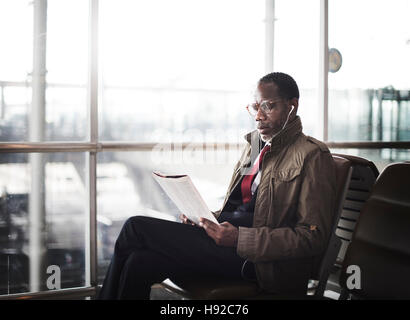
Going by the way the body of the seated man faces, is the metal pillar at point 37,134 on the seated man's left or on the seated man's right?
on the seated man's right

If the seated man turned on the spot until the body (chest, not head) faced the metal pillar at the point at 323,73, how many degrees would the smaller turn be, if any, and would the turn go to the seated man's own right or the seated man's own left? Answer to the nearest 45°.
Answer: approximately 135° to the seated man's own right

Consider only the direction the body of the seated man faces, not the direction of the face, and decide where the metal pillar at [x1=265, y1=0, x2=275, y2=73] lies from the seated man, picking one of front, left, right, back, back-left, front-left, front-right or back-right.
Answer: back-right

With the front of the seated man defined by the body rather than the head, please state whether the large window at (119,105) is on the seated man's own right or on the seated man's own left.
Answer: on the seated man's own right

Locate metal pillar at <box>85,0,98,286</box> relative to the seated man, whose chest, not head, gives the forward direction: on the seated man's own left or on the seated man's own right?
on the seated man's own right

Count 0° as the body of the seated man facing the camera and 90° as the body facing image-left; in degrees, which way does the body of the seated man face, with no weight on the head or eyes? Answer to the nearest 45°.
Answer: approximately 45°

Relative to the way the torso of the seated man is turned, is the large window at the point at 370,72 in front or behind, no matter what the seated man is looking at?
behind
